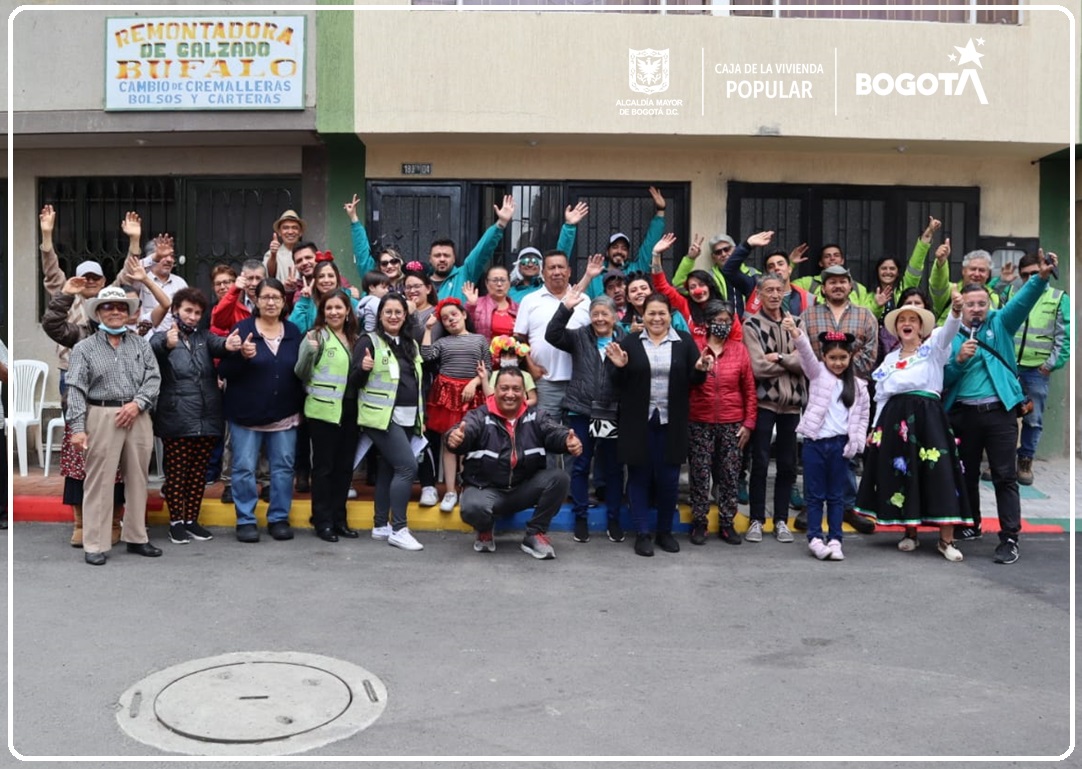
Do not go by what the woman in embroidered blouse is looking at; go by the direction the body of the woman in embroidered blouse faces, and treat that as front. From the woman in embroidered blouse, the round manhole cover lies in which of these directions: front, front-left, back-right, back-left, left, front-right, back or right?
front-right

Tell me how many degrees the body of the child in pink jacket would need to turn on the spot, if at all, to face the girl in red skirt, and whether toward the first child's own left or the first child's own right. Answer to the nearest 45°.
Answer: approximately 90° to the first child's own right

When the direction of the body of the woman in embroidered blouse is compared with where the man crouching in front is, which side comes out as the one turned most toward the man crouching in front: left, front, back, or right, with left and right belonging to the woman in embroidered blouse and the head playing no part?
right

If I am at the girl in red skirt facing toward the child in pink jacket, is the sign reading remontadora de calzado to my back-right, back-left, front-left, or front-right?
back-left

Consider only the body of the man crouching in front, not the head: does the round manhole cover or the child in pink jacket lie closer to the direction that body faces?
the round manhole cover

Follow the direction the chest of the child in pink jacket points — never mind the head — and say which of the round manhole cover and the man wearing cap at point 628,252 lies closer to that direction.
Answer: the round manhole cover

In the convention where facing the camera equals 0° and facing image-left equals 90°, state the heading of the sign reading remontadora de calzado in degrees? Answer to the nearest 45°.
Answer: approximately 0°

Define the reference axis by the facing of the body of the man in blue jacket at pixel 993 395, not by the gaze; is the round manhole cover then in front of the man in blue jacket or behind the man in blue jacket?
in front
